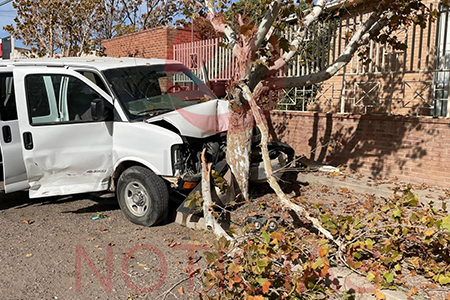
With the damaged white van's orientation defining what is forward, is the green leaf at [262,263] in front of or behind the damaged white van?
in front

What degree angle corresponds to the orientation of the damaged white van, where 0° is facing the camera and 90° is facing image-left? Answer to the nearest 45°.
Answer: approximately 315°

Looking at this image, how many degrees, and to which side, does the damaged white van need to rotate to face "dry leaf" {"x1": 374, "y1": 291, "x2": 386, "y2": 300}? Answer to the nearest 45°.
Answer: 0° — it already faces it

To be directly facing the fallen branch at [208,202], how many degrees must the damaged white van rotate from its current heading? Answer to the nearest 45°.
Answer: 0° — it already faces it

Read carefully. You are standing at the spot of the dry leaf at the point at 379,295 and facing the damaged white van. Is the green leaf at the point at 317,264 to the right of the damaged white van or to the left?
left

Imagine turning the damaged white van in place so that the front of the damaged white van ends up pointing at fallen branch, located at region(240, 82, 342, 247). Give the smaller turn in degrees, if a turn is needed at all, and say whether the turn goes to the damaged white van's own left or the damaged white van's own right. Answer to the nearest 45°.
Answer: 0° — it already faces it

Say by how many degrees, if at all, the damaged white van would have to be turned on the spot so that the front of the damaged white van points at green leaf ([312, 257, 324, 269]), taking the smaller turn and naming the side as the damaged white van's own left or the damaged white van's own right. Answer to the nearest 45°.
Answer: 0° — it already faces it

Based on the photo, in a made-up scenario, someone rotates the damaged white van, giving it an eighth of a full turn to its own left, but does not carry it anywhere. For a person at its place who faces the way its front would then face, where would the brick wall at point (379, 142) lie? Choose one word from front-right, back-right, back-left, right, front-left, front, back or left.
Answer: front

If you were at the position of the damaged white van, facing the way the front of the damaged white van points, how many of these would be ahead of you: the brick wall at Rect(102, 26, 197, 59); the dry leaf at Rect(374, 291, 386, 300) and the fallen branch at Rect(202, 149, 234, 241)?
2

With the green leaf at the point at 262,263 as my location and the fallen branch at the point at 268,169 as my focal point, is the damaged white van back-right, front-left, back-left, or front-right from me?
front-left

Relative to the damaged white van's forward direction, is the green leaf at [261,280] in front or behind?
in front

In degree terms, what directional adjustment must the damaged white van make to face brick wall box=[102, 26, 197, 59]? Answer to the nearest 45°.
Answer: approximately 135° to its left
